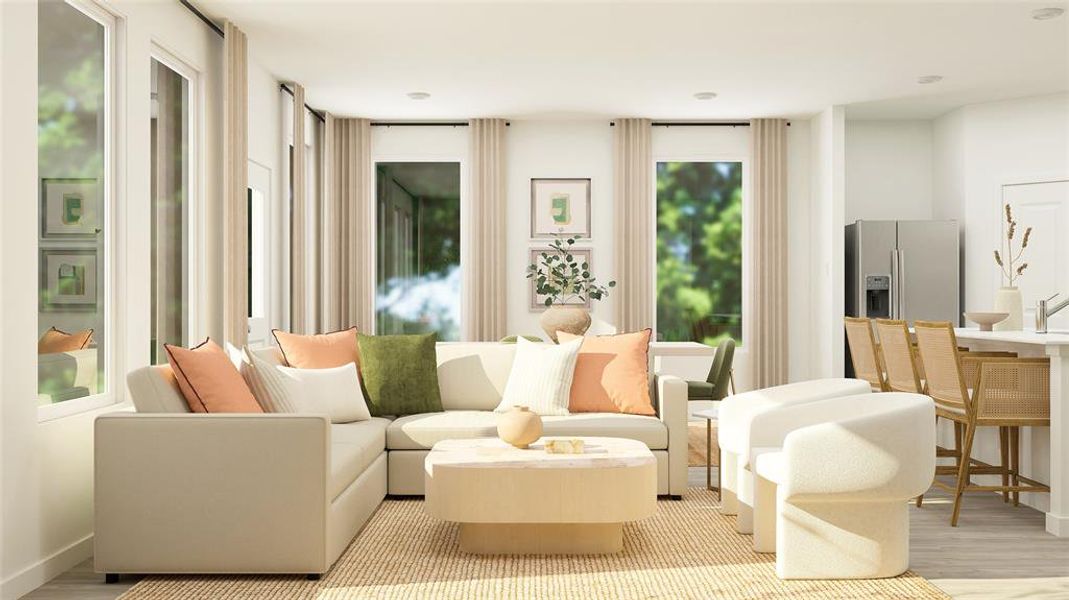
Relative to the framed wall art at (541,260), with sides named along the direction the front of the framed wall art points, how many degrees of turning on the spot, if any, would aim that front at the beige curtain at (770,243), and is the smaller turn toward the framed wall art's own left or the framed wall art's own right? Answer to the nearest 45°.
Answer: approximately 90° to the framed wall art's own left

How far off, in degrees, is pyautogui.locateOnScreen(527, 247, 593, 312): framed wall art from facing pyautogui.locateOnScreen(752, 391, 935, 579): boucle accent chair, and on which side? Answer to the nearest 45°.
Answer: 0° — it already faces it

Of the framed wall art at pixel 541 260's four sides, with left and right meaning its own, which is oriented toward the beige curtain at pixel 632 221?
left

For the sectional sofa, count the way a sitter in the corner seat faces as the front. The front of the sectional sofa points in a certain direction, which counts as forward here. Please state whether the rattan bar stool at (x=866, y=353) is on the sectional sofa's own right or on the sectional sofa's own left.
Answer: on the sectional sofa's own left

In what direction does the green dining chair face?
to the viewer's left

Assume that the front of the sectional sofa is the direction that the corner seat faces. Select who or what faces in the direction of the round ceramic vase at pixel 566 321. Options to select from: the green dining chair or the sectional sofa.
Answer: the green dining chair

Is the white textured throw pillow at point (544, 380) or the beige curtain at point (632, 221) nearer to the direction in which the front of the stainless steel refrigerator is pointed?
the white textured throw pillow

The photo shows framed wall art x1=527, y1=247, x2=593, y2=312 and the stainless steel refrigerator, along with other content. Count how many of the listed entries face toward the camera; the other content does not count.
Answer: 2

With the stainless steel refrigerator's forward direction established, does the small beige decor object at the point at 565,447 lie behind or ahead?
ahead

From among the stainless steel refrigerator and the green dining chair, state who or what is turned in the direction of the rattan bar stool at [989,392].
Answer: the stainless steel refrigerator

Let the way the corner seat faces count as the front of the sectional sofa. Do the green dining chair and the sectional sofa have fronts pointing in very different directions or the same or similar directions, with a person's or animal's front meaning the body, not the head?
very different directions
